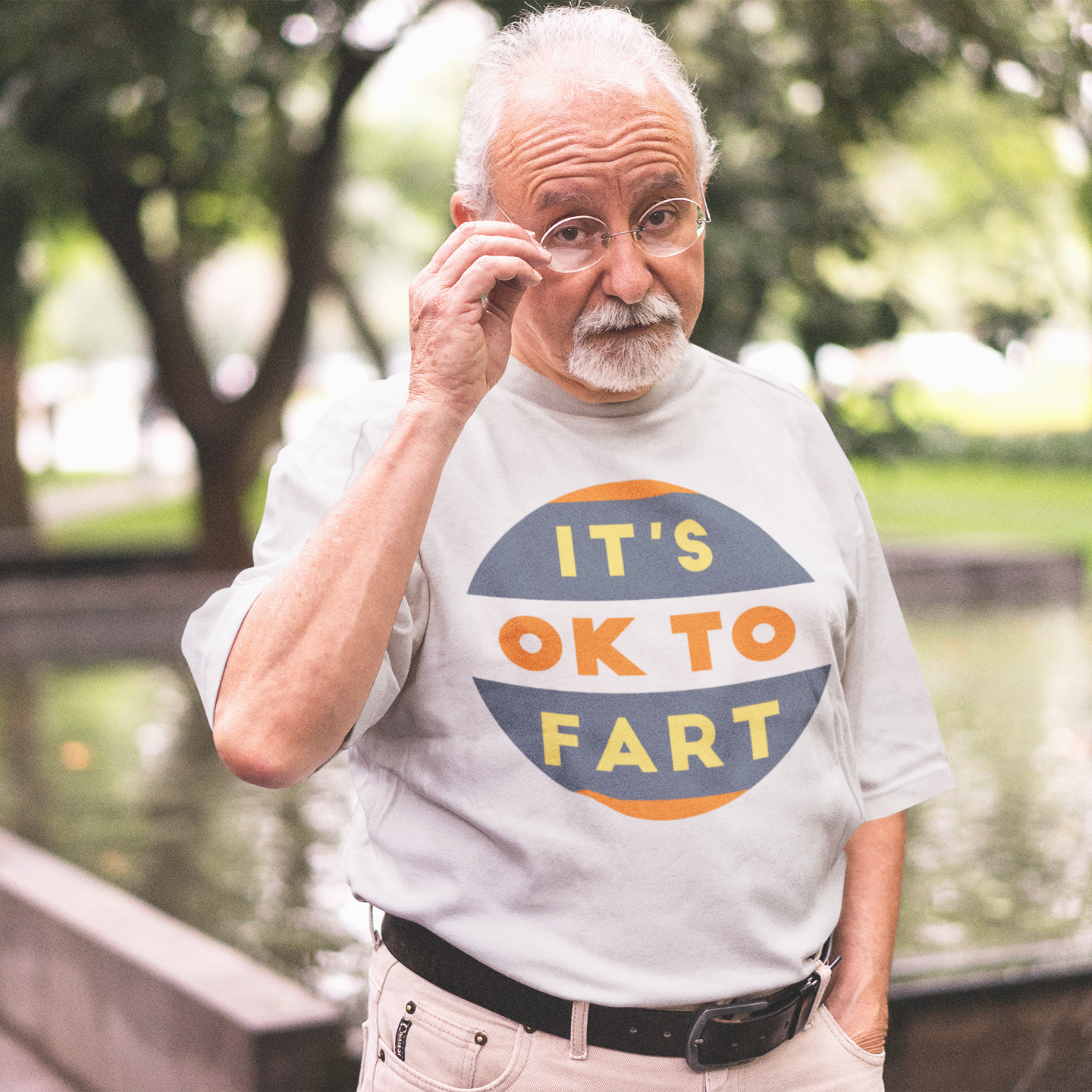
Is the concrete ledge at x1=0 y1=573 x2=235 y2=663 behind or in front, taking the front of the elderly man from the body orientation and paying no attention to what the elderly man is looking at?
behind

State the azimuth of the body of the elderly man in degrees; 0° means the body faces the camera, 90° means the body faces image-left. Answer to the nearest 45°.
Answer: approximately 315°

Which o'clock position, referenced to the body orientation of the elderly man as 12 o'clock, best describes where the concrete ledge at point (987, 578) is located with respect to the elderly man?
The concrete ledge is roughly at 8 o'clock from the elderly man.

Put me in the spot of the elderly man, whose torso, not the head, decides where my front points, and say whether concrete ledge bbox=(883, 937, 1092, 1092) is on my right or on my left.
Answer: on my left
